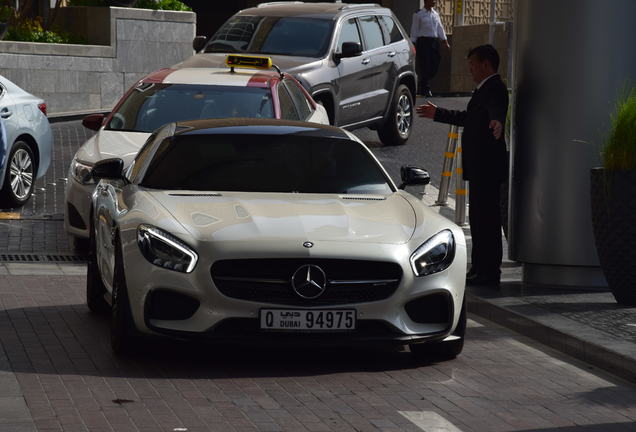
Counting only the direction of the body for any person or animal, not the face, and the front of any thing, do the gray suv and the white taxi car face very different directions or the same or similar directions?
same or similar directions

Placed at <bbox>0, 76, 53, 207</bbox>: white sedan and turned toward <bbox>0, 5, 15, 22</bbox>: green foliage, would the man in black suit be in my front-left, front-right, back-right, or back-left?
back-right

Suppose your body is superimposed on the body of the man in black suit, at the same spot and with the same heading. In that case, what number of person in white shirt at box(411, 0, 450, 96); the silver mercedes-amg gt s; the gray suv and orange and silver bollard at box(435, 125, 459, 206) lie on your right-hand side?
3

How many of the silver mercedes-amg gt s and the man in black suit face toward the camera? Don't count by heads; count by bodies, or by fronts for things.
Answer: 1

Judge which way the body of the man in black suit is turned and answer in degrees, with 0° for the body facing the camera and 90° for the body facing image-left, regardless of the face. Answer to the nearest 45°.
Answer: approximately 90°

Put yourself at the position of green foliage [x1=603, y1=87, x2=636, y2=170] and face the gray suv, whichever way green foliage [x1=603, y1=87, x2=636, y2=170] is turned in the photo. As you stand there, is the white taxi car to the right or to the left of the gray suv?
left

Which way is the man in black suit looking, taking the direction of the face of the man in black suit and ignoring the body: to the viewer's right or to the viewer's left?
to the viewer's left

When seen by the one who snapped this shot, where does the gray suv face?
facing the viewer and to the left of the viewer

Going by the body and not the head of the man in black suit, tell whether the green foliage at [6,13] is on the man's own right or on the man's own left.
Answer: on the man's own right

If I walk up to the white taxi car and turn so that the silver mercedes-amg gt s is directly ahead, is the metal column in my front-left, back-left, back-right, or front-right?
front-left

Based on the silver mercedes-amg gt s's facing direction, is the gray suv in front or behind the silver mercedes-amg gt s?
behind

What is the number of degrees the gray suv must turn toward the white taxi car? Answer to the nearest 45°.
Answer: approximately 45° to its left

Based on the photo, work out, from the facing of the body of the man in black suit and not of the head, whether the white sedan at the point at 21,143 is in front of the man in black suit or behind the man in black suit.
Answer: in front

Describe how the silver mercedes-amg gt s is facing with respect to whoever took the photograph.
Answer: facing the viewer
